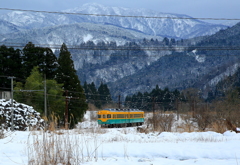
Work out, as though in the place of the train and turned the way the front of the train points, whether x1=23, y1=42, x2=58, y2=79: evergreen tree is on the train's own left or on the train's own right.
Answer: on the train's own right

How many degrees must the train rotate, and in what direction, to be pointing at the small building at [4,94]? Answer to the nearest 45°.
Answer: approximately 45° to its right

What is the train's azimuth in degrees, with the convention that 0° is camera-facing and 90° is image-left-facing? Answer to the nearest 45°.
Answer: approximately 45°

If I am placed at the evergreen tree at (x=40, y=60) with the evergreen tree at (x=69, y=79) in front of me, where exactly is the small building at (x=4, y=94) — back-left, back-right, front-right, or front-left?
back-right
